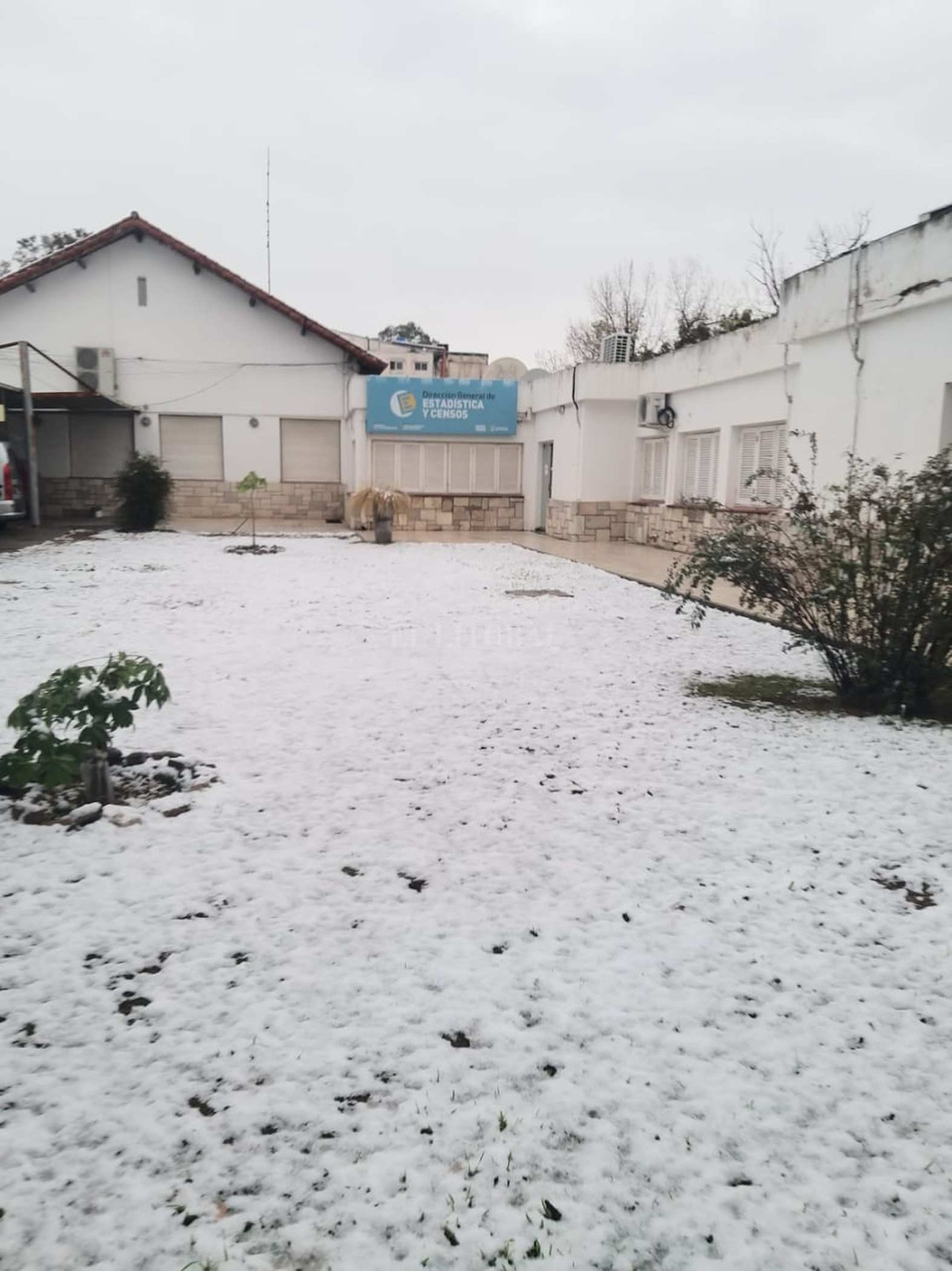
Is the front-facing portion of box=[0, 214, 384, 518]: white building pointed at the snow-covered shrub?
yes

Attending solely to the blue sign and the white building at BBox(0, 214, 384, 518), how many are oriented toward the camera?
2

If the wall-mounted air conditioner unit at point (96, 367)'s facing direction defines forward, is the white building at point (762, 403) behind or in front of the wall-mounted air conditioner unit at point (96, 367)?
in front

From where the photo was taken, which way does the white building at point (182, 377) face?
toward the camera

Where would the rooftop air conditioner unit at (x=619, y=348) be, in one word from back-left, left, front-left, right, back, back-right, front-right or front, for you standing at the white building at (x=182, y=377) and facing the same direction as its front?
front-left

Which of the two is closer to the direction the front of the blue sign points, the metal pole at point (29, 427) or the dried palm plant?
the dried palm plant

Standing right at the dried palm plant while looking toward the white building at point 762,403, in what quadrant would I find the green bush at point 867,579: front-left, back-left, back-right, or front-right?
front-right

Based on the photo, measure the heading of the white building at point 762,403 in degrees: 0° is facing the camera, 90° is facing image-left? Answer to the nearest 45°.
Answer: approximately 45°

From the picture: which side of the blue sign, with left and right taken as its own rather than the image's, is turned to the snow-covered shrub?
front

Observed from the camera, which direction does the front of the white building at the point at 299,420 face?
facing the viewer

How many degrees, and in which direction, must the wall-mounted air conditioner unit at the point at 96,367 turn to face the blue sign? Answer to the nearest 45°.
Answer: approximately 45° to its left

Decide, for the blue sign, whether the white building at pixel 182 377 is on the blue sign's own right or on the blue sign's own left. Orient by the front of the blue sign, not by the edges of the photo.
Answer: on the blue sign's own right

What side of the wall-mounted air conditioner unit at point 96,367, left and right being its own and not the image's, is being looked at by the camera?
front

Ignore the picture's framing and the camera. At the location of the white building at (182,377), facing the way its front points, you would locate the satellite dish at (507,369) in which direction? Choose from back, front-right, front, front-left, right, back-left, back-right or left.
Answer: left

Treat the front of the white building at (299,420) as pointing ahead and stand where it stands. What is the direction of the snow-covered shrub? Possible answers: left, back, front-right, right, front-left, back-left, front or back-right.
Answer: front

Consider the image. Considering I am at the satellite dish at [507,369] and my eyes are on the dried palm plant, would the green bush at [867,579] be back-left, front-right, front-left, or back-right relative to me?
front-left

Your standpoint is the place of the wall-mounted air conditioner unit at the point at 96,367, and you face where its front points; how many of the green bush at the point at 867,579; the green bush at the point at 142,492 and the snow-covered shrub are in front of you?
3

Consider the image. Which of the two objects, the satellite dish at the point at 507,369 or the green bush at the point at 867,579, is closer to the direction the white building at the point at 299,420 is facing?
the green bush
